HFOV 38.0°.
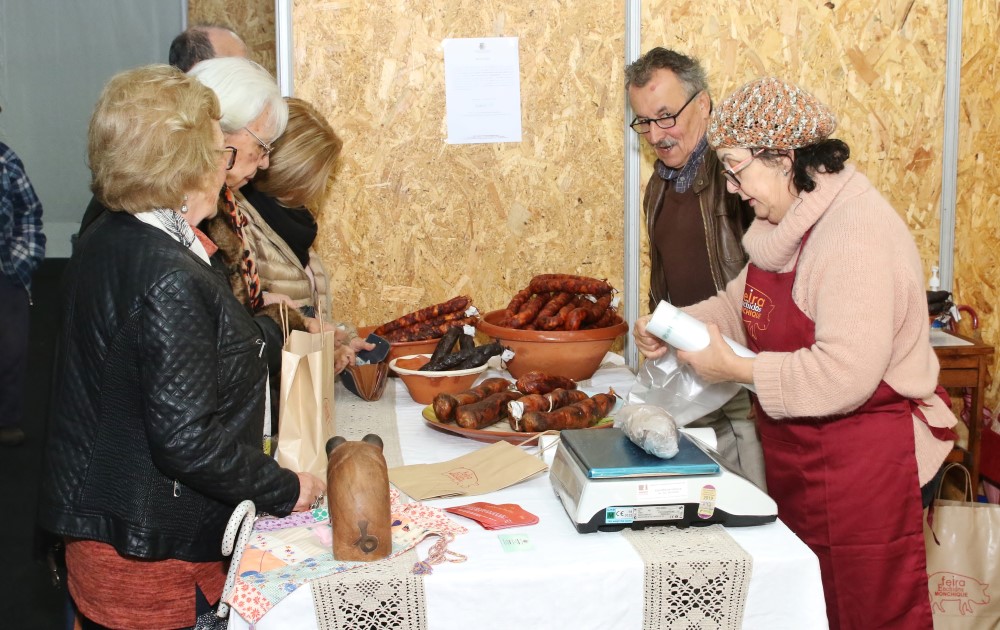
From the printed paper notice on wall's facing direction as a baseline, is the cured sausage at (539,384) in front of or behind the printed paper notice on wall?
in front

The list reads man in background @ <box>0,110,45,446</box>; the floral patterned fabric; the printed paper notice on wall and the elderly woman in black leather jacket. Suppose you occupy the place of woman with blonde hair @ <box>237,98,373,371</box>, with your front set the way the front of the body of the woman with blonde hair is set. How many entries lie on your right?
2

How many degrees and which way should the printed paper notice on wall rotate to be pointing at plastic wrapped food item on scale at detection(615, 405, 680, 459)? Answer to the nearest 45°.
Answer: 0° — it already faces it

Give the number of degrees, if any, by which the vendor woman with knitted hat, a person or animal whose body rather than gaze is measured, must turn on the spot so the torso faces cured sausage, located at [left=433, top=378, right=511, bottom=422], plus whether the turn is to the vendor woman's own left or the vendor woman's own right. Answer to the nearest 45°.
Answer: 0° — they already face it

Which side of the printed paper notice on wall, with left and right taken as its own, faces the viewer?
front

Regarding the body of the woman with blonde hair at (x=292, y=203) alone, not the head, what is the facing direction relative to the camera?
to the viewer's right

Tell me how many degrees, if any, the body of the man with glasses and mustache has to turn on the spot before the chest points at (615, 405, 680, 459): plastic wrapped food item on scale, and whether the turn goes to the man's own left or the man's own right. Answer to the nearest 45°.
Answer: approximately 45° to the man's own left

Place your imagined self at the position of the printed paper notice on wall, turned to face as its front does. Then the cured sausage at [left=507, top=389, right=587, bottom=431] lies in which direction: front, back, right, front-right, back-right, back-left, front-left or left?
front

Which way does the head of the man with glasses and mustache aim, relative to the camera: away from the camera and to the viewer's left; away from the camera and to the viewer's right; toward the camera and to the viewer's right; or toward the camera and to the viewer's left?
toward the camera and to the viewer's left

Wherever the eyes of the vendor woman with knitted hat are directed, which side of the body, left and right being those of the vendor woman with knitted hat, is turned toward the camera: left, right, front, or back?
left

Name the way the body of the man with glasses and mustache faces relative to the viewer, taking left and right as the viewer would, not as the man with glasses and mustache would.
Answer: facing the viewer and to the left of the viewer

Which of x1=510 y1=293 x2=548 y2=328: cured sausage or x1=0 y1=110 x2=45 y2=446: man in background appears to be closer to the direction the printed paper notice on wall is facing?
the cured sausage
